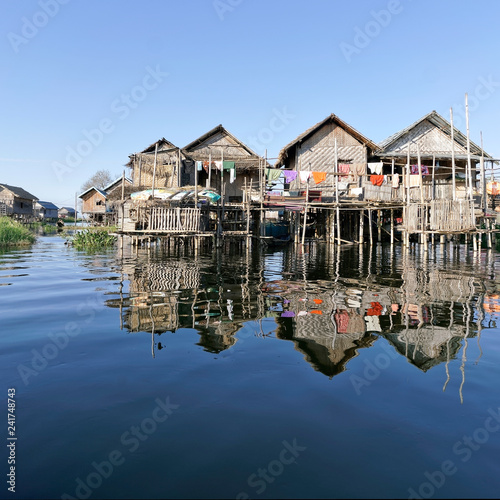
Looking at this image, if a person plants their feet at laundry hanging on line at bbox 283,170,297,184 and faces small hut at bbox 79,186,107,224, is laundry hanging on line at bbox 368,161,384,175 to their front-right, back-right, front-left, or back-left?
back-right

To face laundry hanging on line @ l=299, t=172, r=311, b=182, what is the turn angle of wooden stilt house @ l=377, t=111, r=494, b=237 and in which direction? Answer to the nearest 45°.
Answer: approximately 45° to its right

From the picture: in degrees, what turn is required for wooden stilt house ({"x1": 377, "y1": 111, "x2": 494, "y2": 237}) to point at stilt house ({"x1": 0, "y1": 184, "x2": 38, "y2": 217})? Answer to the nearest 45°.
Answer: approximately 90° to its right

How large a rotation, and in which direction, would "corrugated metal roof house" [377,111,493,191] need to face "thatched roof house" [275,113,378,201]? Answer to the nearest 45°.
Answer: approximately 45° to its right

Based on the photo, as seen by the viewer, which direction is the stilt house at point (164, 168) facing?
toward the camera

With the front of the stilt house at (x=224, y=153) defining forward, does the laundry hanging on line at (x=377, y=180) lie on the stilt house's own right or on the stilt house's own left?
on the stilt house's own left

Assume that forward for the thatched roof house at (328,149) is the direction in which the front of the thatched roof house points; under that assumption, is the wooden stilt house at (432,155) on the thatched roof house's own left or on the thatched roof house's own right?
on the thatched roof house's own left

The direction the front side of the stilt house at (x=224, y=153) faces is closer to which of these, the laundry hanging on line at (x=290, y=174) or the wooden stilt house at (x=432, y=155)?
the laundry hanging on line

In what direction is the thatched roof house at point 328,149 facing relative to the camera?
toward the camera

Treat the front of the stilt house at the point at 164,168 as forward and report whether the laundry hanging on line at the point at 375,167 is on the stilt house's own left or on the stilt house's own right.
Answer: on the stilt house's own left

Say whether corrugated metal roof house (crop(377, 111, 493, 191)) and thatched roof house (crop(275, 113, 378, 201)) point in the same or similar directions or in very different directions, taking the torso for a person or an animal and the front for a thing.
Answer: same or similar directions

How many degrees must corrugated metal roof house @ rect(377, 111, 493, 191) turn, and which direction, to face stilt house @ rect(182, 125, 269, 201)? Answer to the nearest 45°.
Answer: approximately 90° to its right

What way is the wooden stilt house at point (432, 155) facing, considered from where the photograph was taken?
facing the viewer

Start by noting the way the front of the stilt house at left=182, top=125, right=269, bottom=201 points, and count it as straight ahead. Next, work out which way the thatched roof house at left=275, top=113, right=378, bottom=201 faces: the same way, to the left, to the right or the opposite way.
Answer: the same way

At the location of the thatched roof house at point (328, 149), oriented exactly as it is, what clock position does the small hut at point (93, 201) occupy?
The small hut is roughly at 4 o'clock from the thatched roof house.
